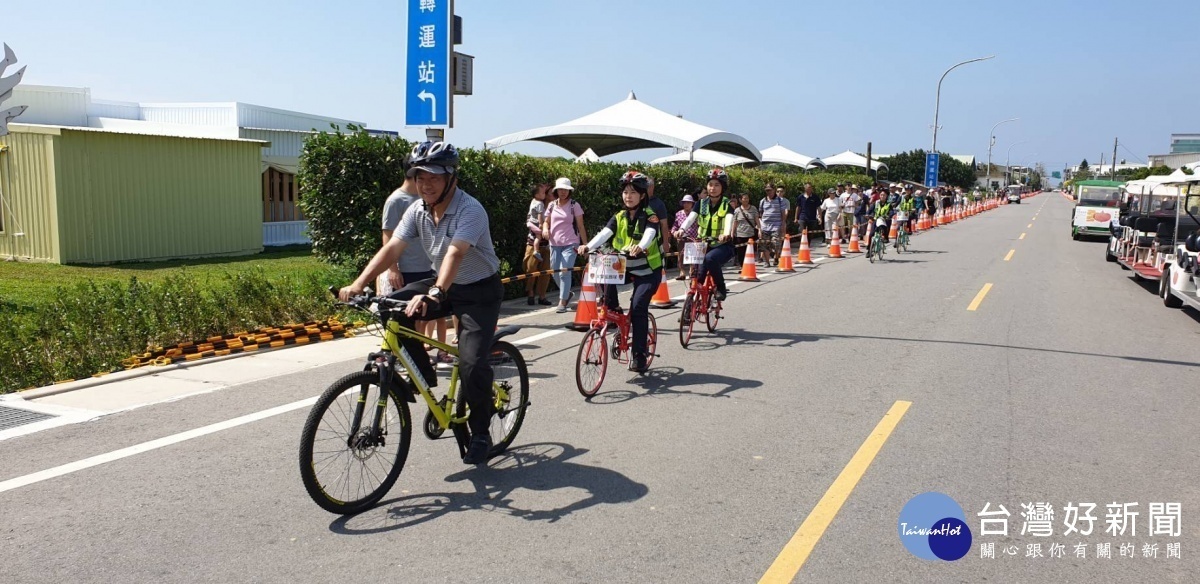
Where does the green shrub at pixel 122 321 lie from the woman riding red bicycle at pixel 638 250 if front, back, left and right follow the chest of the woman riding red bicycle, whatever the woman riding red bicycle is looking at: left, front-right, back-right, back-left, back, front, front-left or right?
front-right

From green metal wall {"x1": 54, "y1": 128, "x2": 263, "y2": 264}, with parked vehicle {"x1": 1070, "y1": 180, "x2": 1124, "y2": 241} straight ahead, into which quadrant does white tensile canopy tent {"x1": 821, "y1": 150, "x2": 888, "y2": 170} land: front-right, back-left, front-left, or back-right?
front-left

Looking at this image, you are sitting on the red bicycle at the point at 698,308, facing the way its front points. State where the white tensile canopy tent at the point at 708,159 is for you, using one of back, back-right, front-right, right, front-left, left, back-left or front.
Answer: back-right

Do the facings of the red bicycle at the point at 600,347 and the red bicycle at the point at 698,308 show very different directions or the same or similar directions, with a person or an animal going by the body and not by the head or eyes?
same or similar directions

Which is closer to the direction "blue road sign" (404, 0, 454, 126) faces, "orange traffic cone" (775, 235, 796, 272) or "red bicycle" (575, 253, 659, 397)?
the red bicycle

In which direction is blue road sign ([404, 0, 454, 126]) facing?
toward the camera

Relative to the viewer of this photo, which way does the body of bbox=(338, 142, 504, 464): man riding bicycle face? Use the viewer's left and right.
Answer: facing the viewer and to the left of the viewer

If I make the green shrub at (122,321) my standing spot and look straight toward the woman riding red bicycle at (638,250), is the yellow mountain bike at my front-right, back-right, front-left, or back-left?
front-right

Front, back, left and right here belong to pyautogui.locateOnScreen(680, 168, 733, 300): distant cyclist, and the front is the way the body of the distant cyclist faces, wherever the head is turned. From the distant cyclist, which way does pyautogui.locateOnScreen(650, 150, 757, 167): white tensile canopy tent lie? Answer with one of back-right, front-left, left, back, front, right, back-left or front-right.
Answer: back-right

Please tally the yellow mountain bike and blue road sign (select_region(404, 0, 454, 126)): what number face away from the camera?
0

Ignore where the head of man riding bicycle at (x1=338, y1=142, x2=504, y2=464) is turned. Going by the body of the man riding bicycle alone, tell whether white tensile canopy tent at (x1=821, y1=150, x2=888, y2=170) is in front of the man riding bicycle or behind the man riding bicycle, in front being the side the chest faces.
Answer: behind

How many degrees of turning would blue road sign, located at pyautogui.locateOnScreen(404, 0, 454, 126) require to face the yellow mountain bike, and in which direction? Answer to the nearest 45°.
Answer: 0° — it already faces it

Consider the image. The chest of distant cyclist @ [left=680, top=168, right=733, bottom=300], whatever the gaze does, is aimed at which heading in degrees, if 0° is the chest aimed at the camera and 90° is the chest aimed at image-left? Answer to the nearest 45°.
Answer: approximately 45°

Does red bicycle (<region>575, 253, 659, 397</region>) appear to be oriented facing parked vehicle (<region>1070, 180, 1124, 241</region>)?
no

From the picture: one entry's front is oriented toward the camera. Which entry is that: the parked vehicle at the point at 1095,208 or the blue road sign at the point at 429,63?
the blue road sign

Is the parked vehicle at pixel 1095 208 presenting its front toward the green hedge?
no

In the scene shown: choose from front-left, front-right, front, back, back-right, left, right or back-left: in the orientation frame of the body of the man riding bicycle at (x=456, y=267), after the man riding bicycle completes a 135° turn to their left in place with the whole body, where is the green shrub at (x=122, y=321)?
back-left
